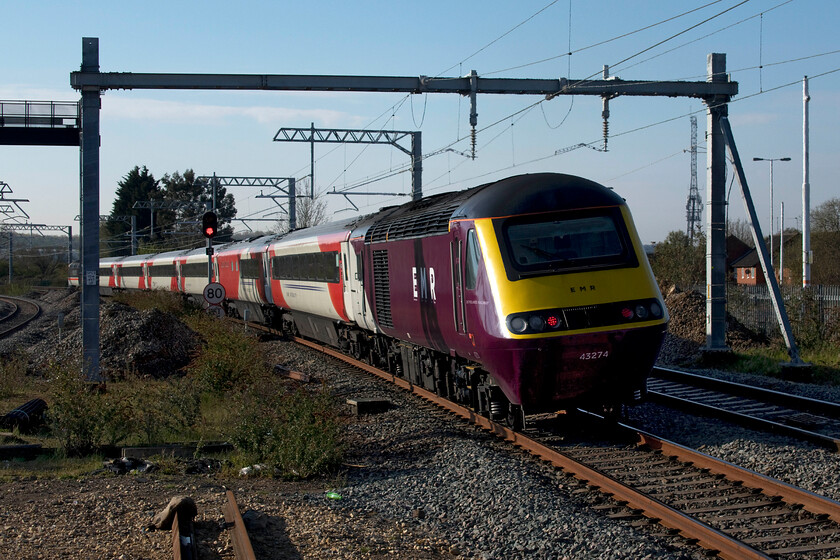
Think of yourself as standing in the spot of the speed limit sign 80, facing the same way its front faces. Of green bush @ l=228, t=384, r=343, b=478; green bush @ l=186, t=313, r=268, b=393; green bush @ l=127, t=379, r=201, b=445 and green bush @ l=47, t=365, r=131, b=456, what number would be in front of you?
4

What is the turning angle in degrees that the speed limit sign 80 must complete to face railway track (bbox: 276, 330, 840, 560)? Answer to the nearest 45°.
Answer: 0° — it already faces it

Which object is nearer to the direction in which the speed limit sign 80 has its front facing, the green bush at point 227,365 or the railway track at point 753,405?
the green bush

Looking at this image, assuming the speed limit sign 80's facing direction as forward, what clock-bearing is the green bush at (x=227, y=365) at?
The green bush is roughly at 12 o'clock from the speed limit sign 80.

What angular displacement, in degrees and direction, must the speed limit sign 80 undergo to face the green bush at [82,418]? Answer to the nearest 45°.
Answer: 0° — it already faces it

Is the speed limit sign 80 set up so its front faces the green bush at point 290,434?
yes

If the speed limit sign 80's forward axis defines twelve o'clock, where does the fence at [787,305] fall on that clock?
The fence is roughly at 9 o'clock from the speed limit sign 80.

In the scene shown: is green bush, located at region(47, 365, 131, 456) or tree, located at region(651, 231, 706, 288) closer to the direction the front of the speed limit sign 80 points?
the green bush

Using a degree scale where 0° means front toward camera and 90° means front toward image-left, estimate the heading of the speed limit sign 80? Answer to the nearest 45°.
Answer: approximately 0°

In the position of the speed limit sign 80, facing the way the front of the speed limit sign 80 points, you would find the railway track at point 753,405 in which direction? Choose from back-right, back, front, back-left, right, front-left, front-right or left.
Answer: front-left
